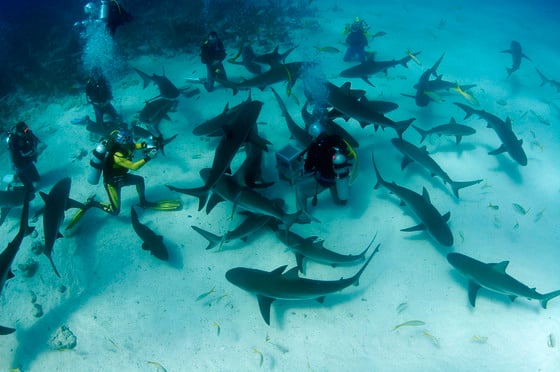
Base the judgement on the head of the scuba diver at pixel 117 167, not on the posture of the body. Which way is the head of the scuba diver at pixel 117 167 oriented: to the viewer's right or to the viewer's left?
to the viewer's right

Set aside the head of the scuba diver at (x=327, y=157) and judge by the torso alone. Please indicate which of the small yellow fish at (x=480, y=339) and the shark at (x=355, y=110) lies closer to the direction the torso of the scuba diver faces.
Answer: the shark

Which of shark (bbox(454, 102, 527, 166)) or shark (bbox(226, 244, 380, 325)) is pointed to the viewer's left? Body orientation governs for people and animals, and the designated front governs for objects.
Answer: shark (bbox(226, 244, 380, 325))

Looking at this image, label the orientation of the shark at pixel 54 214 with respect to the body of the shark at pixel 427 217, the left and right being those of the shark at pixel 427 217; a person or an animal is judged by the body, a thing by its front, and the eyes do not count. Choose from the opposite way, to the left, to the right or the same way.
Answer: the opposite way

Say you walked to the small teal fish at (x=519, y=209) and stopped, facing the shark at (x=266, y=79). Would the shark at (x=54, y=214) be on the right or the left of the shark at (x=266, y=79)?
left

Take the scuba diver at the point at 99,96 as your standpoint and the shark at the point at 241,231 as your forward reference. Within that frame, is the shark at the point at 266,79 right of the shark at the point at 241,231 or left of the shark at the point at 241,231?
left
